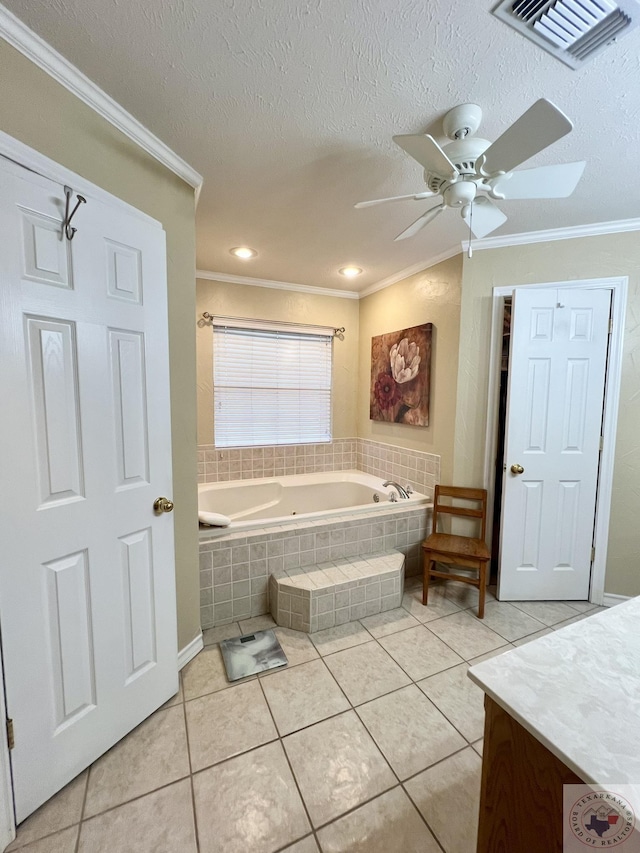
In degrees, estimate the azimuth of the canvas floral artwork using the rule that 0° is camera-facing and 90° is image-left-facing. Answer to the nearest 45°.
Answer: approximately 45°

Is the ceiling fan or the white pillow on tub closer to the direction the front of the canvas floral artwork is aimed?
the white pillow on tub

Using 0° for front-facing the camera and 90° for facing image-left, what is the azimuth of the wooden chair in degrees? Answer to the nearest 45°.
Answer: approximately 0°

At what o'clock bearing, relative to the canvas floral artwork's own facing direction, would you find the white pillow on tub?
The white pillow on tub is roughly at 12 o'clock from the canvas floral artwork.

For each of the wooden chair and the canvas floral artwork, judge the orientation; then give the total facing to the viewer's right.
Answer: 0

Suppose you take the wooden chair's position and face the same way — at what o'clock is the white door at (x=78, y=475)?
The white door is roughly at 1 o'clock from the wooden chair.

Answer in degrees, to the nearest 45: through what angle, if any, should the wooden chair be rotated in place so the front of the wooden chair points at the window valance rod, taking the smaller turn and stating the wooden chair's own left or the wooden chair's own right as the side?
approximately 90° to the wooden chair's own right

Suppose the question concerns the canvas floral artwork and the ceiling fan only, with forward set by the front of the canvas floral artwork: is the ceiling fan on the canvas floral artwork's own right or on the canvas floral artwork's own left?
on the canvas floral artwork's own left

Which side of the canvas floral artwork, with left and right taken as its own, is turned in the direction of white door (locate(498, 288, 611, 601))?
left
